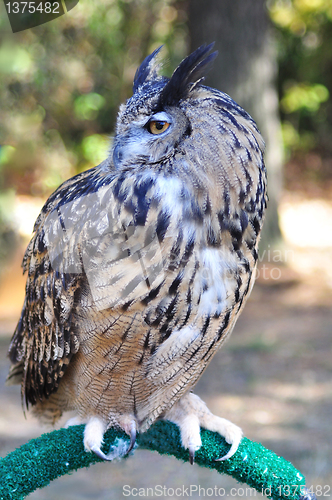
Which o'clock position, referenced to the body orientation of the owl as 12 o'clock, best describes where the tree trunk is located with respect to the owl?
The tree trunk is roughly at 8 o'clock from the owl.

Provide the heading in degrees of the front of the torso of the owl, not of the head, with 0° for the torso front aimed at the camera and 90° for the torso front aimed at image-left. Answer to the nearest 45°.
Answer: approximately 315°
